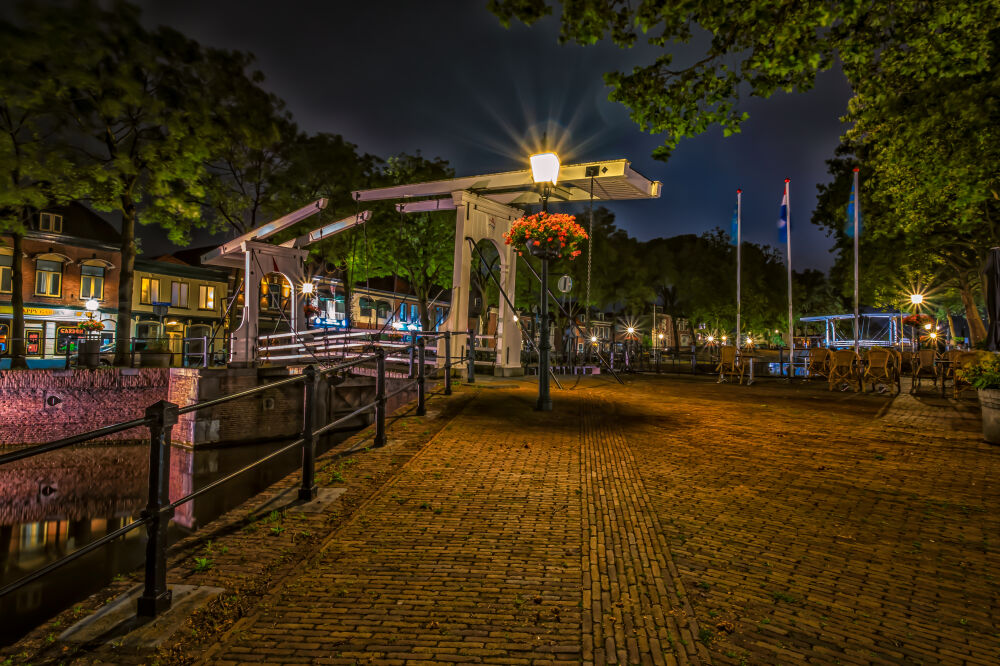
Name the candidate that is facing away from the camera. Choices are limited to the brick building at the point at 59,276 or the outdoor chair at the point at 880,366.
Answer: the outdoor chair

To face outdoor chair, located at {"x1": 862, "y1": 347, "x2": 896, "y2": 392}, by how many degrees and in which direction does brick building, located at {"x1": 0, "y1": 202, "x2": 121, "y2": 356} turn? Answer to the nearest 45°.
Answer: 0° — it already faces it

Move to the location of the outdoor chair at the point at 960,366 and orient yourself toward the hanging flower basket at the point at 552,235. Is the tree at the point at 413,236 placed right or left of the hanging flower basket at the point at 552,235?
right

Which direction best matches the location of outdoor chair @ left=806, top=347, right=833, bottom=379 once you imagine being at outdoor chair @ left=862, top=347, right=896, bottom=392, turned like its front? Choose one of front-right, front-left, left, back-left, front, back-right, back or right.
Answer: front-left

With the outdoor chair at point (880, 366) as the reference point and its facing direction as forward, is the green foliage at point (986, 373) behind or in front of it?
behind

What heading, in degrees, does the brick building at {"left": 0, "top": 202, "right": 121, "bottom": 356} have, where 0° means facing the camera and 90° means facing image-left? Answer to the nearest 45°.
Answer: approximately 315°

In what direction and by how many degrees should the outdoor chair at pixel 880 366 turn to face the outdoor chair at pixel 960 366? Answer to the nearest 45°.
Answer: approximately 90° to its right

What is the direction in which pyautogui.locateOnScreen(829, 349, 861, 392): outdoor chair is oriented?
away from the camera

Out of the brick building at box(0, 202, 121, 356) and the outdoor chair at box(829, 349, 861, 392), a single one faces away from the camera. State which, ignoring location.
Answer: the outdoor chair

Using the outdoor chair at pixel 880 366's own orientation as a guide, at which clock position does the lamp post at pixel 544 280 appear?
The lamp post is roughly at 7 o'clock from the outdoor chair.
